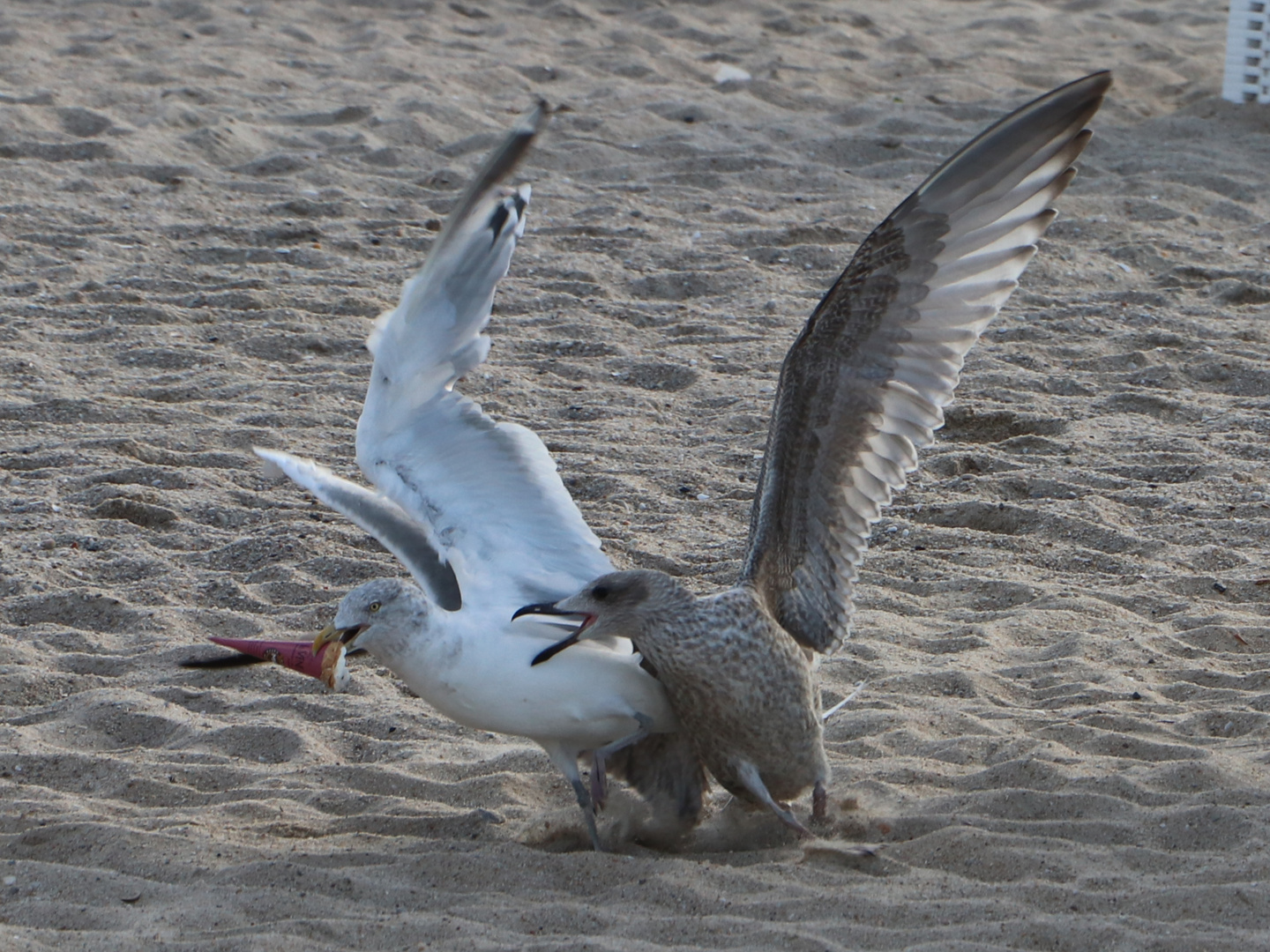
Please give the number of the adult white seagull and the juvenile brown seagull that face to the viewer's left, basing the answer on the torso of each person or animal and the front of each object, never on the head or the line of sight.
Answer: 2

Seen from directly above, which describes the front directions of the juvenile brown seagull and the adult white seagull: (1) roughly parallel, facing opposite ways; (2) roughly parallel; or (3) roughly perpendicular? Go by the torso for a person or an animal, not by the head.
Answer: roughly parallel

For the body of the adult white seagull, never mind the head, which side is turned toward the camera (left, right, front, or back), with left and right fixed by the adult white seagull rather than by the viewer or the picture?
left

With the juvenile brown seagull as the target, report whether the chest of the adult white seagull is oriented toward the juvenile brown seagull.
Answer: no

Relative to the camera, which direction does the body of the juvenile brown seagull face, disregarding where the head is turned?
to the viewer's left
